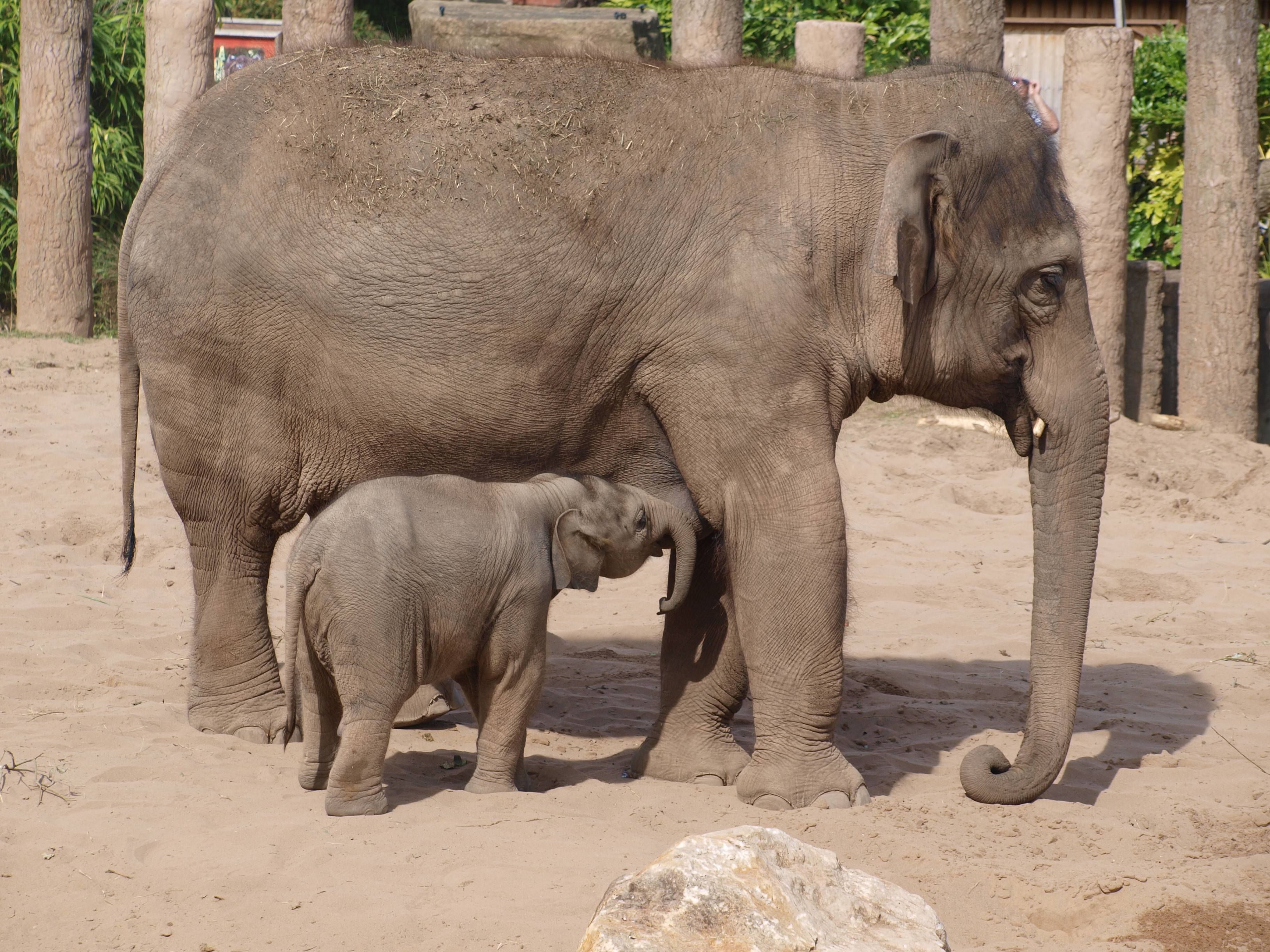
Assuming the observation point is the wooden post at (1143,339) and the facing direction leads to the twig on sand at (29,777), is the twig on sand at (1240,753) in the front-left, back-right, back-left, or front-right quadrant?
front-left

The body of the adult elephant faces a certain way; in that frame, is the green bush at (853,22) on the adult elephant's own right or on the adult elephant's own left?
on the adult elephant's own left

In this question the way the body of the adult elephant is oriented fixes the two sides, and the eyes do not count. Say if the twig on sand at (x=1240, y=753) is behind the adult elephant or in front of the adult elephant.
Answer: in front

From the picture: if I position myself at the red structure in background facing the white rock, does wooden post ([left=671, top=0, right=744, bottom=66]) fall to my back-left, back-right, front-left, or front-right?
front-left

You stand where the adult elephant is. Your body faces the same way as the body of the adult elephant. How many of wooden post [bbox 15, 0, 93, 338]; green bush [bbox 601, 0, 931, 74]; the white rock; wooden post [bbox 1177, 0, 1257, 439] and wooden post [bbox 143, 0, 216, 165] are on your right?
1

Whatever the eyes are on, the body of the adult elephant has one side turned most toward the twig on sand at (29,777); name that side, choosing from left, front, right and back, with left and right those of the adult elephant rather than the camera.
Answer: back

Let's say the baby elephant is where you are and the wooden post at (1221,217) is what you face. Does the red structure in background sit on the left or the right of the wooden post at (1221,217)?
left

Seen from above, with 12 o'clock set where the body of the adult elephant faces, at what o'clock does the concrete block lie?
The concrete block is roughly at 9 o'clock from the adult elephant.

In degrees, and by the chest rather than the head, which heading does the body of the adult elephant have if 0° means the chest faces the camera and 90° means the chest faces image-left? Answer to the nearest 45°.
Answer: approximately 270°

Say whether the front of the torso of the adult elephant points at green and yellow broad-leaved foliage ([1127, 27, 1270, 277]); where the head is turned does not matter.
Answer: no

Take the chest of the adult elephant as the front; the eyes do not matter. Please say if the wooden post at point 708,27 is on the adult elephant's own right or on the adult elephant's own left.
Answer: on the adult elephant's own left

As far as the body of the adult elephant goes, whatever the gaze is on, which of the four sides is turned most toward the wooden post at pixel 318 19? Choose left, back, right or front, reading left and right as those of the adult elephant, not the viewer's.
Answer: left

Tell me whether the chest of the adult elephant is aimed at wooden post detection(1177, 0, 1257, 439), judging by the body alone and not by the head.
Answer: no
